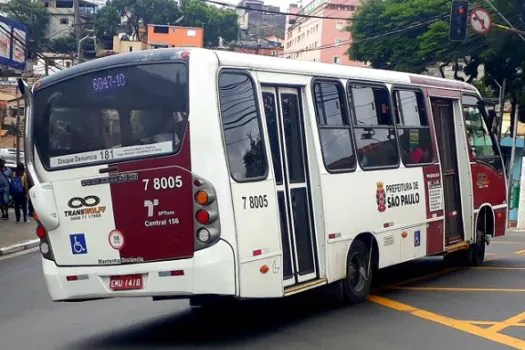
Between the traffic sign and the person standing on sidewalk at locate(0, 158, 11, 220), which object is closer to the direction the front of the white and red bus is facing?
the traffic sign

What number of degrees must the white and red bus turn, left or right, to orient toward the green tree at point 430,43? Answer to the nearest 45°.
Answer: approximately 45° to its left

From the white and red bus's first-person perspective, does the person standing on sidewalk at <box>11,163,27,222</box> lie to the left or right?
on its left

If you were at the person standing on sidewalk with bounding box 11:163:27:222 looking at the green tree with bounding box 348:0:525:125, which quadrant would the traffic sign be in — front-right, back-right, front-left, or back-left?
front-right

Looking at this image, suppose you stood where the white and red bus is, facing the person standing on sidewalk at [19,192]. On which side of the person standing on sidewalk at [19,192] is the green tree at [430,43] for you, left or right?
right

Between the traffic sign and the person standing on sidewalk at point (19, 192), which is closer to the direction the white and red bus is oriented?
the traffic sign

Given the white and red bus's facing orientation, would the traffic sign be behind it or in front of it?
in front

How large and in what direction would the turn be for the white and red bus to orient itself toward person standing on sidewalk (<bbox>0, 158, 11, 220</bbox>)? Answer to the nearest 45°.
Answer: approximately 90° to its left

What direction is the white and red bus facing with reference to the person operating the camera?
facing away from the viewer and to the right of the viewer
